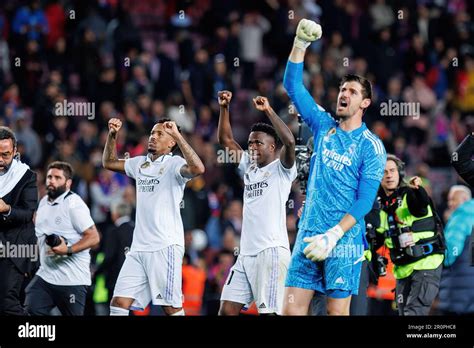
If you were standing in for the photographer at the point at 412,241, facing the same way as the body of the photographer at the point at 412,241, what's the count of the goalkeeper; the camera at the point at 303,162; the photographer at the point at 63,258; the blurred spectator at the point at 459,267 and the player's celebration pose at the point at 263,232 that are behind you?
1

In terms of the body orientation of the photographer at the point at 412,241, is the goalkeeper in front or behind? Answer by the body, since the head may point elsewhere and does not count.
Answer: in front

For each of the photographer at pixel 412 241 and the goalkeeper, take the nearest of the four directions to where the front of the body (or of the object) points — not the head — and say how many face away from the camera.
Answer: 0

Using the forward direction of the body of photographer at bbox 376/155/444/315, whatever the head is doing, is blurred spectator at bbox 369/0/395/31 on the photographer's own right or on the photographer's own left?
on the photographer's own right

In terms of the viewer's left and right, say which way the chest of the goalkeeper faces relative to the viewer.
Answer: facing the viewer and to the left of the viewer

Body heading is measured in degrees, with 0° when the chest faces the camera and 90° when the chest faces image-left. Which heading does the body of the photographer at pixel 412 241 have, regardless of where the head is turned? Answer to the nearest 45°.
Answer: approximately 45°

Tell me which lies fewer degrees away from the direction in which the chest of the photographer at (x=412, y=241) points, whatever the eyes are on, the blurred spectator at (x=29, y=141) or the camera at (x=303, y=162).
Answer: the camera

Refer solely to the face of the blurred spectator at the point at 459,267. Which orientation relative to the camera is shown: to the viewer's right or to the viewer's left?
to the viewer's left

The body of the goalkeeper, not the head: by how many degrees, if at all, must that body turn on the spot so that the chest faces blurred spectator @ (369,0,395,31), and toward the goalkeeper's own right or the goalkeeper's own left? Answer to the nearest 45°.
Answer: approximately 135° to the goalkeeper's own right

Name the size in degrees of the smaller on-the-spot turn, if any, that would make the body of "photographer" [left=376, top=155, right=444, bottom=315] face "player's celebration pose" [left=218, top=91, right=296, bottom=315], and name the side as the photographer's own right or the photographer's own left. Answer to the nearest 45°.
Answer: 0° — they already face them

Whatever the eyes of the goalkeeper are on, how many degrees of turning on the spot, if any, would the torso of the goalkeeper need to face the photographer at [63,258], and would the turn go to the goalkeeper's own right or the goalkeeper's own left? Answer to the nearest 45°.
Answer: approximately 90° to the goalkeeper's own right

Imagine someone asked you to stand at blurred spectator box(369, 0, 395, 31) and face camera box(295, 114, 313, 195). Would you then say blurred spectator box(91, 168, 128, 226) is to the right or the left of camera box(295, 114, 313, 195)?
right

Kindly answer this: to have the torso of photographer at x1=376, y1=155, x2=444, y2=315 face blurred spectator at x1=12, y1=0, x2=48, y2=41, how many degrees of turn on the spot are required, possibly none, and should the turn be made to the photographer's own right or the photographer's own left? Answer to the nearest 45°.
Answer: approximately 90° to the photographer's own right

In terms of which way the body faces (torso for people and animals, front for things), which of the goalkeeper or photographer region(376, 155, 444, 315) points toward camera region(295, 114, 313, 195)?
the photographer
